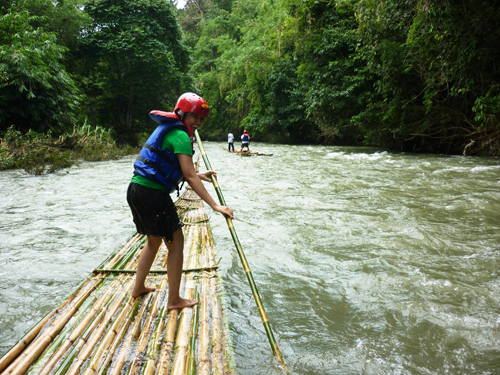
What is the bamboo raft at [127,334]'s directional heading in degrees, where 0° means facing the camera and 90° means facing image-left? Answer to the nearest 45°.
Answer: approximately 180°

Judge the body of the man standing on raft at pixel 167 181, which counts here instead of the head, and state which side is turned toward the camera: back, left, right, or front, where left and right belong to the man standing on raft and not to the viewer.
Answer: right

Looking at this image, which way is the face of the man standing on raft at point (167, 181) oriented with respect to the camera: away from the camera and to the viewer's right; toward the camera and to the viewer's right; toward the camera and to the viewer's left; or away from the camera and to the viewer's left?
toward the camera and to the viewer's right

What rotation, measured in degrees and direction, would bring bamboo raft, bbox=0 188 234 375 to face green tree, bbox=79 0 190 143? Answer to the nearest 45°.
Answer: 0° — it already faces it

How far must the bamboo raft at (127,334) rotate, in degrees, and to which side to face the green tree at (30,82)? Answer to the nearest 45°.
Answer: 0° — it already faces it

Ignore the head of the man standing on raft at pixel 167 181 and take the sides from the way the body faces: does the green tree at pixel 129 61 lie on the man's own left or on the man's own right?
on the man's own left

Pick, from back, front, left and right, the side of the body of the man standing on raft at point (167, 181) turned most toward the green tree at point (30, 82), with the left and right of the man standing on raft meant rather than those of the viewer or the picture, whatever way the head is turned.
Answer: left
